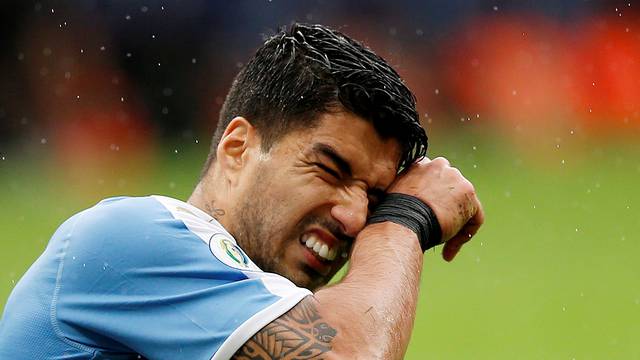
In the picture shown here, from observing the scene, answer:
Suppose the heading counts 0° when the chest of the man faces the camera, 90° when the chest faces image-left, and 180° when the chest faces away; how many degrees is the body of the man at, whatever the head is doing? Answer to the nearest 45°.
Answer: approximately 270°
